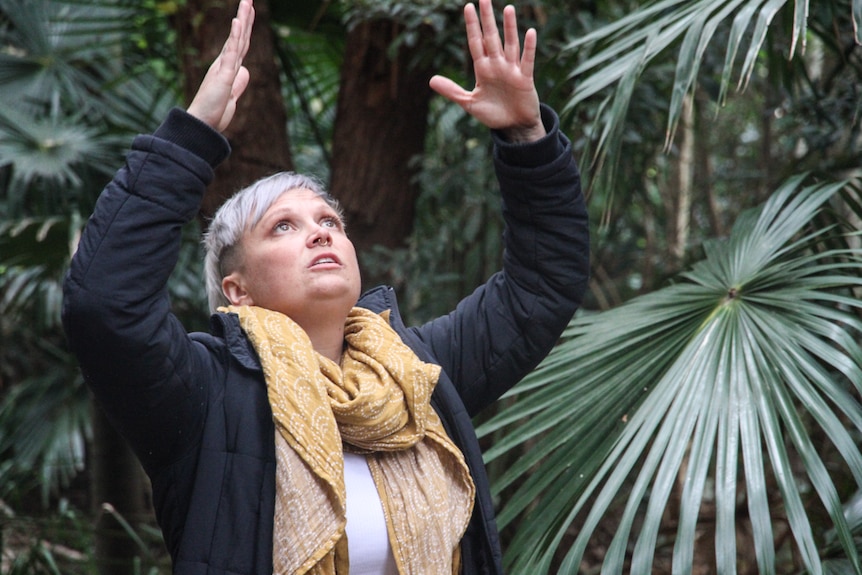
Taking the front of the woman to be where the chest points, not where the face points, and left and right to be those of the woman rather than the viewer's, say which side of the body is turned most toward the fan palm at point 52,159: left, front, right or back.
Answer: back

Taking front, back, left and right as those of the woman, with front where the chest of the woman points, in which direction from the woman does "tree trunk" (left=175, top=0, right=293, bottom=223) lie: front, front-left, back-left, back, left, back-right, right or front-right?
back-left

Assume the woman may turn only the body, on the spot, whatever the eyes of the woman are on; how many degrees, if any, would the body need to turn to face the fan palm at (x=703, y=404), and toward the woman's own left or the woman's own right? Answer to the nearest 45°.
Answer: approximately 90° to the woman's own left

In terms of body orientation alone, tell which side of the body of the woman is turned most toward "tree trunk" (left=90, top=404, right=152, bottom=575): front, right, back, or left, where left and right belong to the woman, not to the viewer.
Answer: back

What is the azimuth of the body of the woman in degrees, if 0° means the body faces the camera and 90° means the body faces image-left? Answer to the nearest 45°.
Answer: approximately 315°

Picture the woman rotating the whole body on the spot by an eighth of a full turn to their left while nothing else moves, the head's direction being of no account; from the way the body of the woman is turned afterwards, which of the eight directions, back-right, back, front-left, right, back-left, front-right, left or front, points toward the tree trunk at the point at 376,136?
left

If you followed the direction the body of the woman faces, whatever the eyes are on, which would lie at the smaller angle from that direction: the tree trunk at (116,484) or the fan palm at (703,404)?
the fan palm
